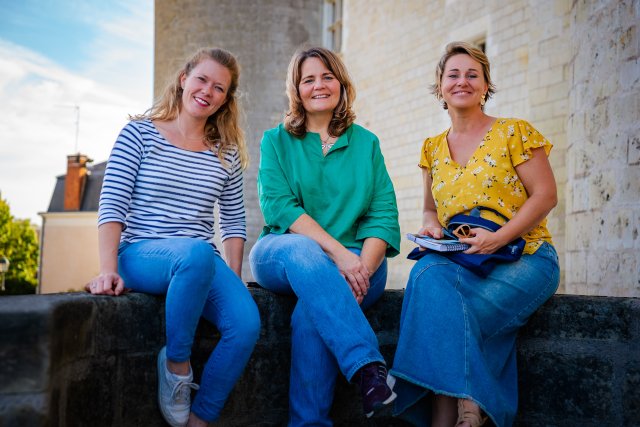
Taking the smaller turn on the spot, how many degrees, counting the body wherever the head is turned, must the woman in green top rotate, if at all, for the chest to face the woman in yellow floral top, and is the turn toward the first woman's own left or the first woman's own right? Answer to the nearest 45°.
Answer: approximately 90° to the first woman's own left

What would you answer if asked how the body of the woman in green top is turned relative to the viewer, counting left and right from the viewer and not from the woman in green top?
facing the viewer

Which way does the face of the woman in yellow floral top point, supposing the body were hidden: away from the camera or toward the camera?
toward the camera

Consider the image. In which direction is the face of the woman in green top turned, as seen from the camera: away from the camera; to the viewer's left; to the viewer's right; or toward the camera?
toward the camera

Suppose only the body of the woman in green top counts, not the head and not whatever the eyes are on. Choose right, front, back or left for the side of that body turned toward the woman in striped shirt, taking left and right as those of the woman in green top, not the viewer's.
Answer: right
